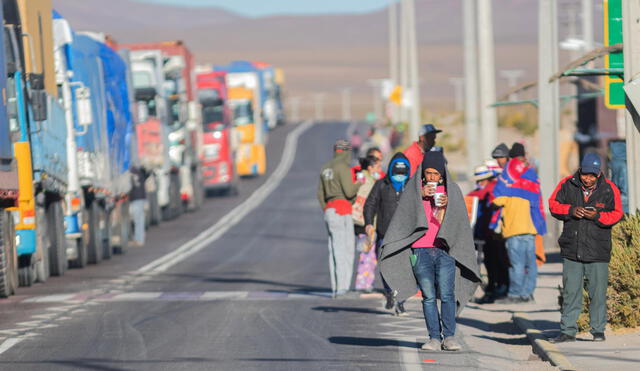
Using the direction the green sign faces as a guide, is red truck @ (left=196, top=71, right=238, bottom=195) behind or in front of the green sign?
behind

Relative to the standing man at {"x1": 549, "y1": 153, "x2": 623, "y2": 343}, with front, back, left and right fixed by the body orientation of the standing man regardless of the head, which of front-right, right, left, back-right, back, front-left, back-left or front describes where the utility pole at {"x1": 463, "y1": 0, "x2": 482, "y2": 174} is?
back

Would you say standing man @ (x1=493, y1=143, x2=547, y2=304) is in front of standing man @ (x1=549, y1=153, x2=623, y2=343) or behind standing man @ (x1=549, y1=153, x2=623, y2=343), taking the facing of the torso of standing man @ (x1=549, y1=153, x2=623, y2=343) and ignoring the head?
behind

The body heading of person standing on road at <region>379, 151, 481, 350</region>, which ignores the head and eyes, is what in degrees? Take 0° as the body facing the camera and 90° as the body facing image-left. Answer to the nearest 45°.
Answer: approximately 0°

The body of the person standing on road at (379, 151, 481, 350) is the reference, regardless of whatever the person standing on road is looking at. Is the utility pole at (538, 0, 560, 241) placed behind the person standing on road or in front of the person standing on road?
behind
